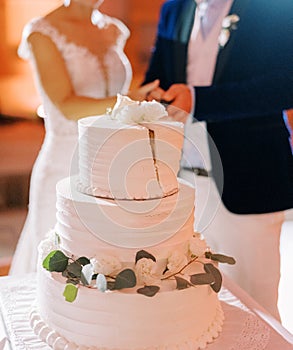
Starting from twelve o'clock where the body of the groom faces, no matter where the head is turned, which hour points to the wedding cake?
The wedding cake is roughly at 11 o'clock from the groom.

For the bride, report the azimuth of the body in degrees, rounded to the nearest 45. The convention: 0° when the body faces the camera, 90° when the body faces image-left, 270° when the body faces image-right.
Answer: approximately 315°

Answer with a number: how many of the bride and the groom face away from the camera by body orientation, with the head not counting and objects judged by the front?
0

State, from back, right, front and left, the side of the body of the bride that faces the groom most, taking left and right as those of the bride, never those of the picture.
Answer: front

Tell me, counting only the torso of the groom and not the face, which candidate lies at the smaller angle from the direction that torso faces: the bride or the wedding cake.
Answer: the wedding cake

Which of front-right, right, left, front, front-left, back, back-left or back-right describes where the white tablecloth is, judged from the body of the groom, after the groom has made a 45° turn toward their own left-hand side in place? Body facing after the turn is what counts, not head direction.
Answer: front

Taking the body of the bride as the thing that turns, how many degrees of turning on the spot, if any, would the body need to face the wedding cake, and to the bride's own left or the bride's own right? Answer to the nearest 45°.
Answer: approximately 45° to the bride's own right

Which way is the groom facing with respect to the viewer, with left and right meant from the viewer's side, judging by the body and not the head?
facing the viewer and to the left of the viewer

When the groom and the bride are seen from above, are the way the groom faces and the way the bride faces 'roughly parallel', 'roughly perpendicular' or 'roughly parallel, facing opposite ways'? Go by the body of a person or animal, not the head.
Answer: roughly perpendicular
